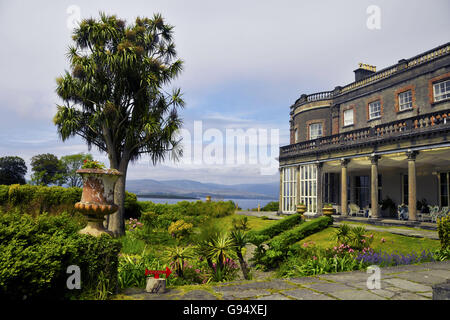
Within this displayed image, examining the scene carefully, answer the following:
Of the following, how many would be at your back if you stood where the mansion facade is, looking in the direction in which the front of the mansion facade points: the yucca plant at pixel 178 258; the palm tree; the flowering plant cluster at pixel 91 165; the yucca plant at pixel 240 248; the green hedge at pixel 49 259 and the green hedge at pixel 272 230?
0

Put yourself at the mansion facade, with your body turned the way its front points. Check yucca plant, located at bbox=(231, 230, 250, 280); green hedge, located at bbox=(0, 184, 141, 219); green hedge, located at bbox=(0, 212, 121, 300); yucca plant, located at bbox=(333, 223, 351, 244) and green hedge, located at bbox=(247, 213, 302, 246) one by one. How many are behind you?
0

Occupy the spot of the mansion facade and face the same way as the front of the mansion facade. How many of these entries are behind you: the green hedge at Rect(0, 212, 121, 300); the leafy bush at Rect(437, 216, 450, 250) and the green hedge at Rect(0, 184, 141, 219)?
0

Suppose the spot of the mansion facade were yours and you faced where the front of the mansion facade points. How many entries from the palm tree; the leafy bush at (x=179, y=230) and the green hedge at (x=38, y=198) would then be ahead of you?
3

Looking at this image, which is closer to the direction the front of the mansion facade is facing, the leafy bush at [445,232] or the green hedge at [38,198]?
the green hedge

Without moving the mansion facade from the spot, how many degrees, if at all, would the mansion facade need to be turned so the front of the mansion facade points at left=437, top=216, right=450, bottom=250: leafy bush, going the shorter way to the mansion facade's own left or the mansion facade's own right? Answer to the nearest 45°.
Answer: approximately 45° to the mansion facade's own left

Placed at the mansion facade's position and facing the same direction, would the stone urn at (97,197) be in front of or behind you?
in front

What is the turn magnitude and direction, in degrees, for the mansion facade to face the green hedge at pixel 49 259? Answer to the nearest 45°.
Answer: approximately 45° to its left

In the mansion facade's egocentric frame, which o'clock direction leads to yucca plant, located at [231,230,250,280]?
The yucca plant is roughly at 11 o'clock from the mansion facade.

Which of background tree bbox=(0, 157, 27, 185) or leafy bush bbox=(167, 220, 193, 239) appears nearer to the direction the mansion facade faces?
the leafy bush

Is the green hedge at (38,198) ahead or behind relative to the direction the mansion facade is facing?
ahead

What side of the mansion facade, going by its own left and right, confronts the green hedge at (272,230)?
front

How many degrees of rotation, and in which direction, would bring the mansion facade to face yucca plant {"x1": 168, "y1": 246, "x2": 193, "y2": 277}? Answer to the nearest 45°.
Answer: approximately 45° to its left

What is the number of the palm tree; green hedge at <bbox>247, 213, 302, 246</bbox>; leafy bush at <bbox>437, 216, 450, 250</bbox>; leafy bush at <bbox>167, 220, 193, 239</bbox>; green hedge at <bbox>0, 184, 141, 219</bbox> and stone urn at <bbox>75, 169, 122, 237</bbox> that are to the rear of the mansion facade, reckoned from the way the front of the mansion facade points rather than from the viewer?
0

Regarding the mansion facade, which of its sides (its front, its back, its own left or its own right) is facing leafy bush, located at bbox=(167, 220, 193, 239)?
front

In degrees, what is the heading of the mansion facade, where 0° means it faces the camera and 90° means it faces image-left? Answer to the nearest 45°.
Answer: approximately 45°
